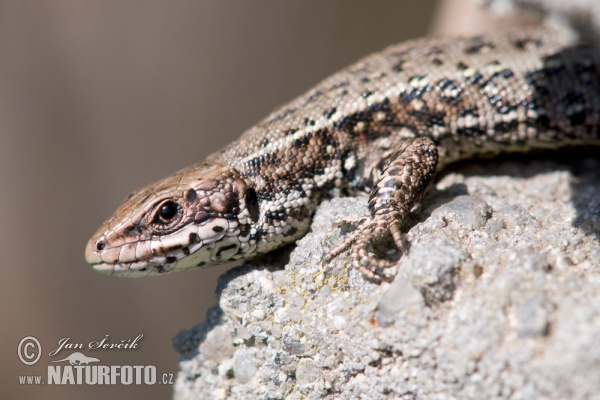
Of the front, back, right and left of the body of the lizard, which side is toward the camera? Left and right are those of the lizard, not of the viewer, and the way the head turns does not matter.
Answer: left
